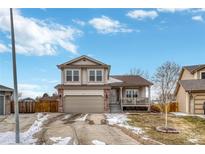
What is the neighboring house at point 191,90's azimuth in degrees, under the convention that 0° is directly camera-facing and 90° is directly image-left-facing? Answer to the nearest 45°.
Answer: approximately 0°

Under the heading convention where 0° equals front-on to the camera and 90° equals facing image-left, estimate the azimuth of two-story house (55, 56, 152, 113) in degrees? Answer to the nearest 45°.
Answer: approximately 0°

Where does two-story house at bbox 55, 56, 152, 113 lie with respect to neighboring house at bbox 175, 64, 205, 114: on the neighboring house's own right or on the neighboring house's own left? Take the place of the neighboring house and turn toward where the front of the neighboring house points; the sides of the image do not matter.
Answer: on the neighboring house's own right

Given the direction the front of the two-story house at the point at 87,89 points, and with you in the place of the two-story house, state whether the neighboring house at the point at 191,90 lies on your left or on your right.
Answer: on your left

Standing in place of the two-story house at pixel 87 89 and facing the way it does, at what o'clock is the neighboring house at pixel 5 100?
The neighboring house is roughly at 3 o'clock from the two-story house.

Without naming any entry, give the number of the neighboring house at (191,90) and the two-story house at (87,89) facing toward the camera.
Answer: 2

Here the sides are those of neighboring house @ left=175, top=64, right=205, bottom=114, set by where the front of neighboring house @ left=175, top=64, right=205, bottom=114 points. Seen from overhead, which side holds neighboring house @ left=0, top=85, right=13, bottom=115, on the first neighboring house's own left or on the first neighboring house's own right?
on the first neighboring house's own right
